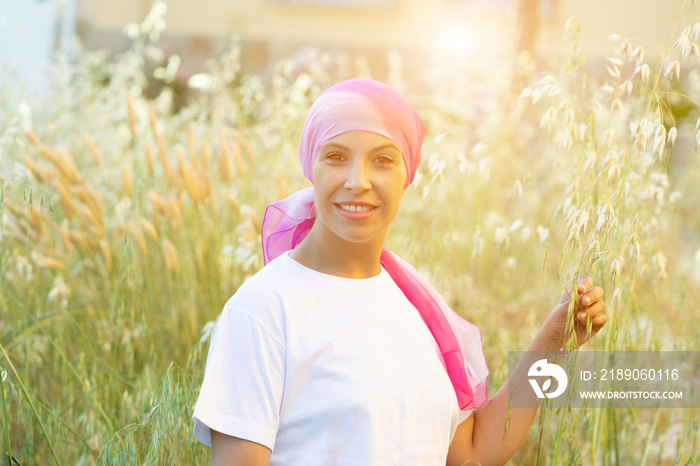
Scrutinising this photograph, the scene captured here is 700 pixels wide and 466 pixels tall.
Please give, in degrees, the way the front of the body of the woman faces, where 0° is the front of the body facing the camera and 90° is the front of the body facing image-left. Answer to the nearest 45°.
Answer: approximately 315°

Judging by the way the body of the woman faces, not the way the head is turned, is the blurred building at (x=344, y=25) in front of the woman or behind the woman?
behind
